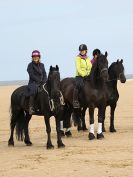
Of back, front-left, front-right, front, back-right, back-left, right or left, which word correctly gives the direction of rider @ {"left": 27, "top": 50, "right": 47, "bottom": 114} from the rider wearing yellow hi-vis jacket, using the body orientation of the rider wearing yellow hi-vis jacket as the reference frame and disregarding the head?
right

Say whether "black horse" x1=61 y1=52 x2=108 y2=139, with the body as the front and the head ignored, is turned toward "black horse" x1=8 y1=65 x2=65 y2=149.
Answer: no

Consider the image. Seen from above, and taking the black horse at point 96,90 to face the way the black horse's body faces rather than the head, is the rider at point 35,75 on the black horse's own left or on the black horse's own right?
on the black horse's own right

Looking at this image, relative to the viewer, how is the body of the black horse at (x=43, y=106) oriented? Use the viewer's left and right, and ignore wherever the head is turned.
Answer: facing the viewer and to the right of the viewer

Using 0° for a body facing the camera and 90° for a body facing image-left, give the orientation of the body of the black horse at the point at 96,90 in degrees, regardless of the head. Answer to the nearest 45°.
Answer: approximately 315°

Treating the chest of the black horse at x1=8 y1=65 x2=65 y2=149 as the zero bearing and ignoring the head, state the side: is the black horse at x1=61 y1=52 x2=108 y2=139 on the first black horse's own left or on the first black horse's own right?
on the first black horse's own left

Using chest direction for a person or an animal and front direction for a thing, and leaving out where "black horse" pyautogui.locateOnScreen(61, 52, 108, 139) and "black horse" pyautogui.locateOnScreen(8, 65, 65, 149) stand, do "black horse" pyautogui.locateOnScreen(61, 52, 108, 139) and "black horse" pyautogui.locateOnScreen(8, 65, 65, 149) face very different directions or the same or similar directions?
same or similar directions
